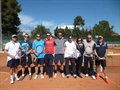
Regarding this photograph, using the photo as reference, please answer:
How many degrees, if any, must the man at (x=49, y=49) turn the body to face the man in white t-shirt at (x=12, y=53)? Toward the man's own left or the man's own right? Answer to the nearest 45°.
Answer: approximately 90° to the man's own right

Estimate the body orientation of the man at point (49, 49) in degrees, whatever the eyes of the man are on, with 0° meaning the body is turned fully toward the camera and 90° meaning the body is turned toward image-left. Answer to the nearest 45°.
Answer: approximately 0°

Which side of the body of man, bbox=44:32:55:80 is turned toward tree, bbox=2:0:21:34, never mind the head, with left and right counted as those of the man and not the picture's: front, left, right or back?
back

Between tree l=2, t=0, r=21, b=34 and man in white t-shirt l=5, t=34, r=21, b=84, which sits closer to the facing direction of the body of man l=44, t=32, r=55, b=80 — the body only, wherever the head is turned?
the man in white t-shirt
